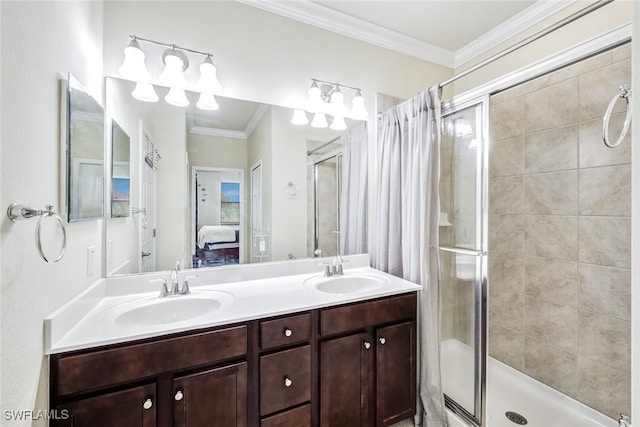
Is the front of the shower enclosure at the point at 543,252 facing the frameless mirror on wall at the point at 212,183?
yes

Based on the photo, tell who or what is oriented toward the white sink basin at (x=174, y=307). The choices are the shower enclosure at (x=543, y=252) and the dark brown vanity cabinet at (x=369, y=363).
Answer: the shower enclosure

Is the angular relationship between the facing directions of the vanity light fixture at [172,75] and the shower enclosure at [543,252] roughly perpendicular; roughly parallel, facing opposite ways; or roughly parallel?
roughly perpendicular

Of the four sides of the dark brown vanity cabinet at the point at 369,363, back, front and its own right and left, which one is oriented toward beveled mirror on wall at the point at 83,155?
right

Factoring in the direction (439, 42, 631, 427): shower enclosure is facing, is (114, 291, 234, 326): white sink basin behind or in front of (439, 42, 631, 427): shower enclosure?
in front

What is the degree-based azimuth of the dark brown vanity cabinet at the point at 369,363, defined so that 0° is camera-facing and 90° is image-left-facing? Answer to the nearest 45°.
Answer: approximately 315°

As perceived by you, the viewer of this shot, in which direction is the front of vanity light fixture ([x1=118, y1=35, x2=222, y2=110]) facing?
facing the viewer

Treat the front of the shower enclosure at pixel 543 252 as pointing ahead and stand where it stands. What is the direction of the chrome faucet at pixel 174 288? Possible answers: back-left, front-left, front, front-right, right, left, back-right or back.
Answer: front

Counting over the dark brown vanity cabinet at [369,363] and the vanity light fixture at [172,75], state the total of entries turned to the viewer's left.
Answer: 0

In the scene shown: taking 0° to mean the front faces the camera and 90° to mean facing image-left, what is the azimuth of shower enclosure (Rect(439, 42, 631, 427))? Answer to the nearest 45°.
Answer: approximately 45°
